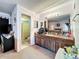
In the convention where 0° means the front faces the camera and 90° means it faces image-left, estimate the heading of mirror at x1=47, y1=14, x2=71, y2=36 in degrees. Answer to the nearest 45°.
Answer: approximately 45°

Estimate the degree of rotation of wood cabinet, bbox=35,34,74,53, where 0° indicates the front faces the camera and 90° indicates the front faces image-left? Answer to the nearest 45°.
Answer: approximately 45°
